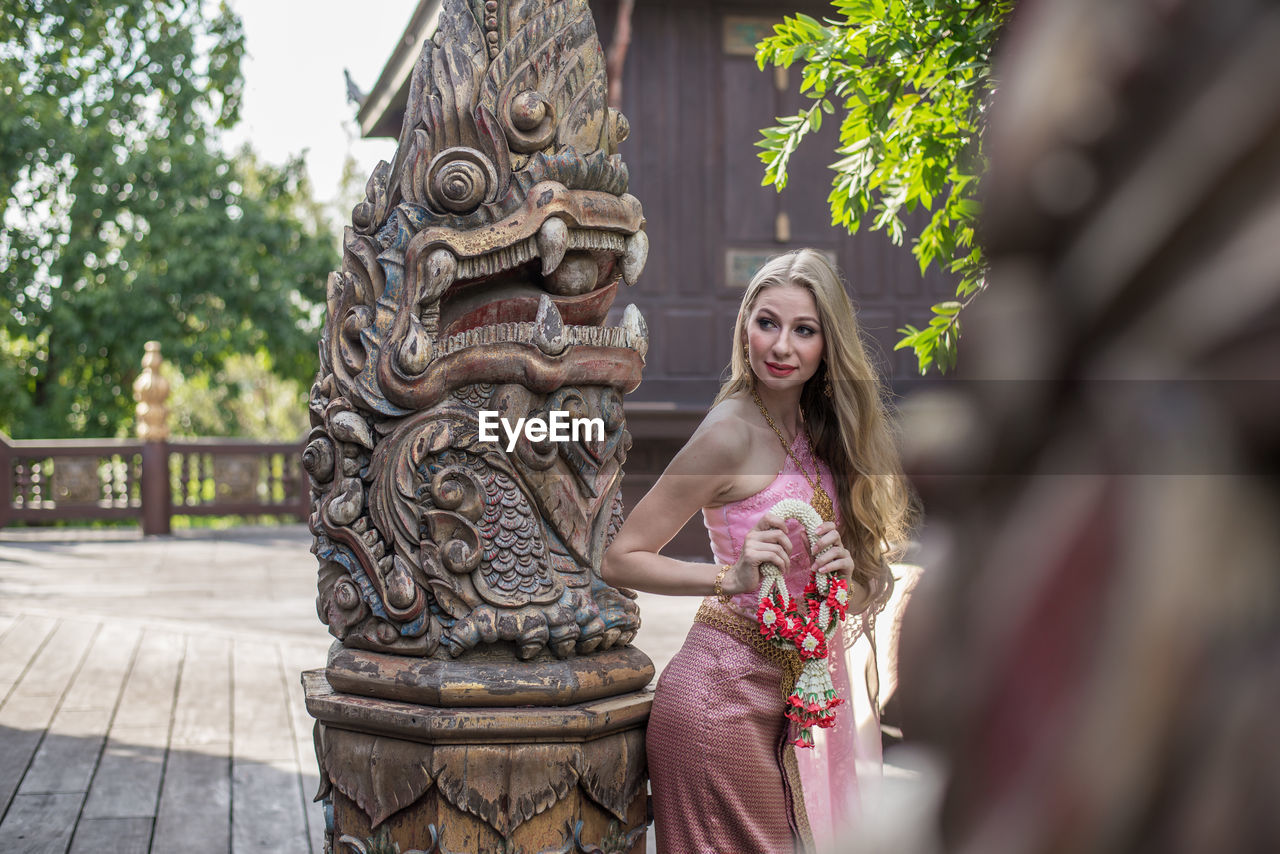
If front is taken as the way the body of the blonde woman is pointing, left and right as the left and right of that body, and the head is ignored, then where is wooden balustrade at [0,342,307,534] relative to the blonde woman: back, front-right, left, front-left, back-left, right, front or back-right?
back
